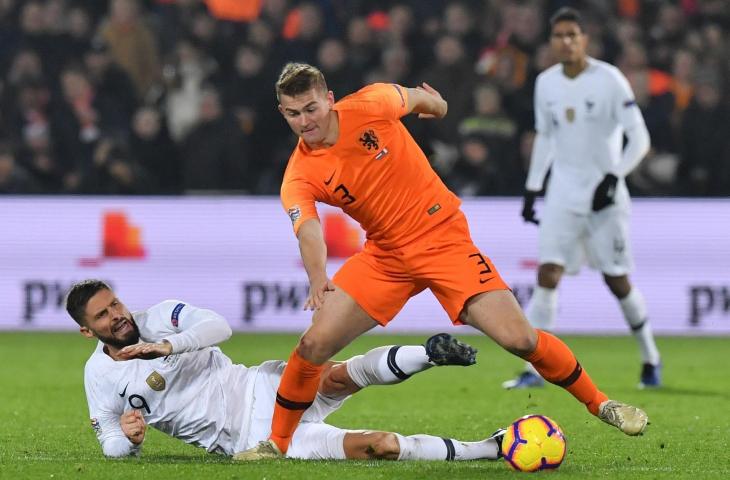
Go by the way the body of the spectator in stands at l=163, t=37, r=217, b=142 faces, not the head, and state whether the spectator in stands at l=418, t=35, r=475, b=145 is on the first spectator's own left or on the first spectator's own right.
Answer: on the first spectator's own left

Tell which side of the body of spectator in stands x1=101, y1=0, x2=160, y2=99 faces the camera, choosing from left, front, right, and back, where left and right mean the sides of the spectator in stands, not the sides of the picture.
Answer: front

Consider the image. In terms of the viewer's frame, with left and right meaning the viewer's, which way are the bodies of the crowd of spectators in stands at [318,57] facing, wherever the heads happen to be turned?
facing the viewer

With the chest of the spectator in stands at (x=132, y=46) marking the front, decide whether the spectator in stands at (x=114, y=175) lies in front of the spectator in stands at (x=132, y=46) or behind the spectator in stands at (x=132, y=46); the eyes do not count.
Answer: in front

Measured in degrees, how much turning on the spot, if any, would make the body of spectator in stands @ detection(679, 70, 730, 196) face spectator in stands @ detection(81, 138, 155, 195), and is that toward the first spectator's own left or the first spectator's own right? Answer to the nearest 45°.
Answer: approximately 90° to the first spectator's own right

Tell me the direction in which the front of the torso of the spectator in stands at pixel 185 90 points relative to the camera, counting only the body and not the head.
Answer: toward the camera

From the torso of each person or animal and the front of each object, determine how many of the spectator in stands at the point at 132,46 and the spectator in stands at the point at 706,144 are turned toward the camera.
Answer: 2

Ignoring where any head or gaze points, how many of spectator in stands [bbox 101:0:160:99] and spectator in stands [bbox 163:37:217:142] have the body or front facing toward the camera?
2
